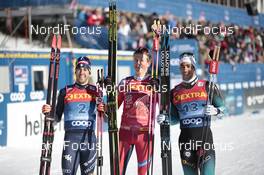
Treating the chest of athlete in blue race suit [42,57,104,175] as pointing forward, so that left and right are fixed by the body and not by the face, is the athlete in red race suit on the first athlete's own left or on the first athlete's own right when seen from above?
on the first athlete's own left

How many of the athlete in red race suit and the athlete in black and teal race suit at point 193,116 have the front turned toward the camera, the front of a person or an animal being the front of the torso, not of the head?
2

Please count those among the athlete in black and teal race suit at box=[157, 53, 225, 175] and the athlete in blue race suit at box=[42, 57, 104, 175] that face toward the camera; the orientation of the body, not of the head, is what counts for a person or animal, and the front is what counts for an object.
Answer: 2

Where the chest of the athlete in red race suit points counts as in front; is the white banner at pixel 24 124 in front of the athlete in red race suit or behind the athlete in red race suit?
behind

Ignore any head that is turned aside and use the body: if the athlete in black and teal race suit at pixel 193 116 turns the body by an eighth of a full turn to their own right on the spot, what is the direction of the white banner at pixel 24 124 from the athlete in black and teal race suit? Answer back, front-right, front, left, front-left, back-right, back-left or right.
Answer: right

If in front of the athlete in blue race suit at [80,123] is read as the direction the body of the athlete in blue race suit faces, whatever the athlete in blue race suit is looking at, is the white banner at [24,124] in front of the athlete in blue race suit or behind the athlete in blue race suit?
behind

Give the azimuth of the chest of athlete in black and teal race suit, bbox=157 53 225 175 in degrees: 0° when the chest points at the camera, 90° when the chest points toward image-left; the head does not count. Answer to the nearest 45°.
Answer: approximately 0°

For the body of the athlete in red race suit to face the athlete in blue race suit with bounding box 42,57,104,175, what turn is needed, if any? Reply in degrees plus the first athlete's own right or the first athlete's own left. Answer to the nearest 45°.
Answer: approximately 90° to the first athlete's own right
